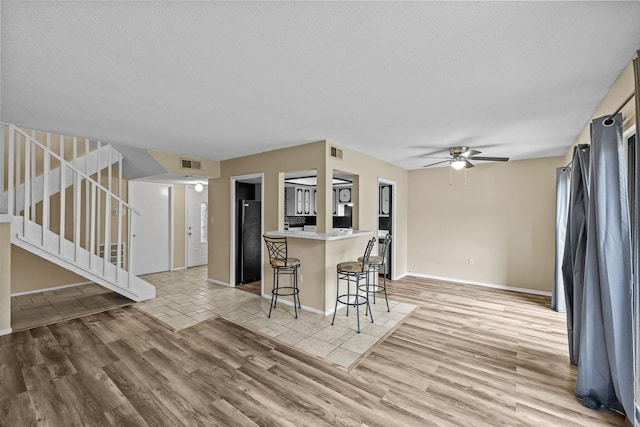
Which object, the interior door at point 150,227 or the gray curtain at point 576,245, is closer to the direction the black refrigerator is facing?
the gray curtain

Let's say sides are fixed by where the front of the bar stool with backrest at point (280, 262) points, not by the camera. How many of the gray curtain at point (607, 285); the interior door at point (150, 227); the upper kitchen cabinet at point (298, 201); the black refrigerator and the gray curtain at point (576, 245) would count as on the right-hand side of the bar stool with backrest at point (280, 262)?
2

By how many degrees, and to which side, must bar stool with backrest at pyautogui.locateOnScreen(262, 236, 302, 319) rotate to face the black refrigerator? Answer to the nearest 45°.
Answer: approximately 90° to its left

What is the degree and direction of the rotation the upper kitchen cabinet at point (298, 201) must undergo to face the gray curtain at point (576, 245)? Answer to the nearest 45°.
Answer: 0° — it already faces it

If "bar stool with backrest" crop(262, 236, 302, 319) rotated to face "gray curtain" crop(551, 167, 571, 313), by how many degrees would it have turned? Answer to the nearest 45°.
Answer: approximately 45° to its right

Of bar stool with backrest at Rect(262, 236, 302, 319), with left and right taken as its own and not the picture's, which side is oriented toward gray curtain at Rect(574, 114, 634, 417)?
right

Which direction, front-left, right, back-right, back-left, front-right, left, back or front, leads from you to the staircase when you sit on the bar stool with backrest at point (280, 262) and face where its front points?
back-left

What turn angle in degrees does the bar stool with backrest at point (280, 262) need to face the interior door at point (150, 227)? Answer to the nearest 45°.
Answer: approximately 90° to its left

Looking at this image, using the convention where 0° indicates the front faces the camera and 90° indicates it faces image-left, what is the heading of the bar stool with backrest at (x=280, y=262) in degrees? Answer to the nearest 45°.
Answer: approximately 225°

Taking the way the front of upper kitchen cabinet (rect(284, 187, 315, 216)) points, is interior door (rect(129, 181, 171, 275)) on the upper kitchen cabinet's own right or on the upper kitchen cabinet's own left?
on the upper kitchen cabinet's own right

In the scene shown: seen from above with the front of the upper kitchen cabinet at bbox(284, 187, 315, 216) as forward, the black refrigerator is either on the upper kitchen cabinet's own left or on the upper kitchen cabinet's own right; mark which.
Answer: on the upper kitchen cabinet's own right
